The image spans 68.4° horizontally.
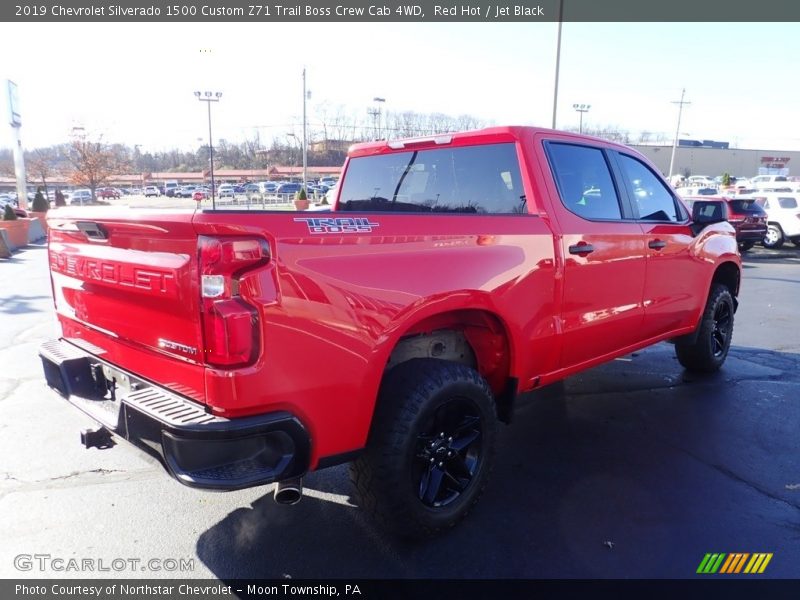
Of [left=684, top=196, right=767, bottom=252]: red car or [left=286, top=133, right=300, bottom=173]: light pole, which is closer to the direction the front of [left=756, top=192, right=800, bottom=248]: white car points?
the light pole

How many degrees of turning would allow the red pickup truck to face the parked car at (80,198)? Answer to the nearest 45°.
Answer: approximately 90° to its left

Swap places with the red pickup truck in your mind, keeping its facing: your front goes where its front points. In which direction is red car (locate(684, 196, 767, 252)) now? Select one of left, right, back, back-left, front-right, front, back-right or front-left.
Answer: front

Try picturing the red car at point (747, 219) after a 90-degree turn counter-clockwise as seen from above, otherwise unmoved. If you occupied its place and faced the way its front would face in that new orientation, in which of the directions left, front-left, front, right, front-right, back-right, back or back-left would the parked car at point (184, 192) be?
front-right

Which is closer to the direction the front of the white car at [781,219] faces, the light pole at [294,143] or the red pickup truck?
the light pole

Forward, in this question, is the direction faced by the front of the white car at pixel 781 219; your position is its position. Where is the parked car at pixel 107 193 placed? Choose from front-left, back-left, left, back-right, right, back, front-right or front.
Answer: front-left

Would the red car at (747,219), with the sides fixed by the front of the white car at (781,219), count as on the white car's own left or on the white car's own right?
on the white car's own left

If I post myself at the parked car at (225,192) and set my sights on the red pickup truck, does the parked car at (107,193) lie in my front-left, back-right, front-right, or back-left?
back-right

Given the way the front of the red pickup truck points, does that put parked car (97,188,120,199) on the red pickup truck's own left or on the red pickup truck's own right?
on the red pickup truck's own left

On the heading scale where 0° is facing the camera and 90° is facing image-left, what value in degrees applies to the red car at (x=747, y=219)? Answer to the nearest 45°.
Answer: approximately 135°

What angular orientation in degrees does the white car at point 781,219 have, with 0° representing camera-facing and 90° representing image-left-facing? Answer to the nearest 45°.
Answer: approximately 135°

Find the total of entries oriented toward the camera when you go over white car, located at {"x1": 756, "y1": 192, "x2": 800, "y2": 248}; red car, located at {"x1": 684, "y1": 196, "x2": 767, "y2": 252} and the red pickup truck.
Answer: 0

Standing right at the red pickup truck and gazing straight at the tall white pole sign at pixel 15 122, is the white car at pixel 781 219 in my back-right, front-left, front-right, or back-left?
front-right

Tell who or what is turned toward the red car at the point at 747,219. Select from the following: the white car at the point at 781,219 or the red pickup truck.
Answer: the red pickup truck

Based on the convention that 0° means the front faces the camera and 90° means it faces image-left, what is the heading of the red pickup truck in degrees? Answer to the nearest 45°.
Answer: approximately 225°
